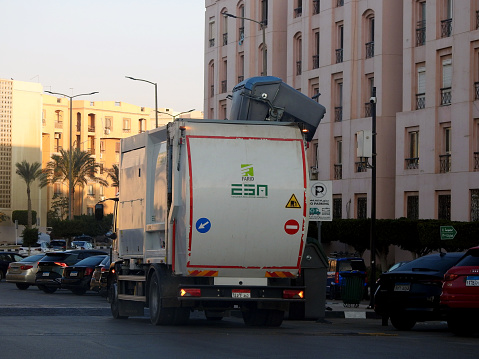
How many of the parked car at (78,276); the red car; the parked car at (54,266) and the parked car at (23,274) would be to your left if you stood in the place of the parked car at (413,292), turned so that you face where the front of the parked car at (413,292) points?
3

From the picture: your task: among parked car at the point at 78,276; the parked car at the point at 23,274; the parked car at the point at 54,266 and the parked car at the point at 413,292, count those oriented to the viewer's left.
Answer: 0

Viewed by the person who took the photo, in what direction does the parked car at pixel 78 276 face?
facing away from the viewer and to the right of the viewer

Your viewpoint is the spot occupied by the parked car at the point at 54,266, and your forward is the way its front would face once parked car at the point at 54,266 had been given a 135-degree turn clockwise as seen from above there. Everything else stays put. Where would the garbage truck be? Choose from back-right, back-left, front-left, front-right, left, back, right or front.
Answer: front

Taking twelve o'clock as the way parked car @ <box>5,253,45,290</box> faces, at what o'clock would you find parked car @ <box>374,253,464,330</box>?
parked car @ <box>374,253,464,330</box> is roughly at 4 o'clock from parked car @ <box>5,253,45,290</box>.

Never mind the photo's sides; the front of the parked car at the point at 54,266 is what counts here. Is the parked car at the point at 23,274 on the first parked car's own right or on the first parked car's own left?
on the first parked car's own left

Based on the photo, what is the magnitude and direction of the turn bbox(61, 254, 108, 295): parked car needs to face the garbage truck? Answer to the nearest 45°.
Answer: approximately 135° to its right

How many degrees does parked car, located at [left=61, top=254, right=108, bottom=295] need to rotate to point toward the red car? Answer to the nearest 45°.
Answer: approximately 135° to its right

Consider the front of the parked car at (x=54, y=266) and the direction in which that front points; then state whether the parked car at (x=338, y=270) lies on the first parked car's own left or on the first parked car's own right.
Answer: on the first parked car's own right

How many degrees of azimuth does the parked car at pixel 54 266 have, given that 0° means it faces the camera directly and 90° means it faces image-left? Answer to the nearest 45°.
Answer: approximately 225°

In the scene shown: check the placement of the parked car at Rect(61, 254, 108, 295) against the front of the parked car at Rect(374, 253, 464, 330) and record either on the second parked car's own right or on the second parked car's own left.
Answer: on the second parked car's own left

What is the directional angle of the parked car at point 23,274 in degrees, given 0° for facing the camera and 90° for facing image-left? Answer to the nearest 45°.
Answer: approximately 225°

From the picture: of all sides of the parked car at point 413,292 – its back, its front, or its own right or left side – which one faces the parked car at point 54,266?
left

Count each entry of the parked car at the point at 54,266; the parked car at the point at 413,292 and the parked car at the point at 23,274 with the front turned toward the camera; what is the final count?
0

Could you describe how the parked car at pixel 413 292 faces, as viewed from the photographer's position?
facing away from the viewer and to the right of the viewer
